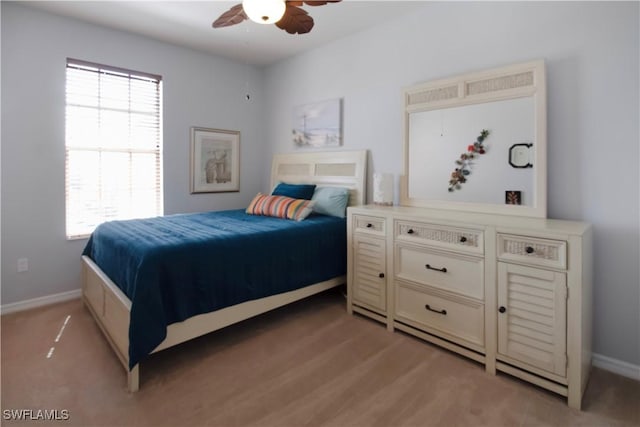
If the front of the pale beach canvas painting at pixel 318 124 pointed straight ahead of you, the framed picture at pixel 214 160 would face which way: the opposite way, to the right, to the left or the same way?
to the left

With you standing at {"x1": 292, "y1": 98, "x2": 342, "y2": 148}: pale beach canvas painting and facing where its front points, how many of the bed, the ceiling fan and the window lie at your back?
0

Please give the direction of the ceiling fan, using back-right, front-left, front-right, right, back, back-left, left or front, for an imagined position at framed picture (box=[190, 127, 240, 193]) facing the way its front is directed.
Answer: front-right

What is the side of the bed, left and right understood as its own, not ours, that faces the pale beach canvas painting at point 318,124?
back

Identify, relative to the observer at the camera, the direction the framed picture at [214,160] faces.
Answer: facing the viewer and to the right of the viewer

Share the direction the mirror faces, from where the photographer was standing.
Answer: facing the viewer and to the left of the viewer

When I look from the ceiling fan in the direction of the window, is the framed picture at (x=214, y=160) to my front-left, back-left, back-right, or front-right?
front-right

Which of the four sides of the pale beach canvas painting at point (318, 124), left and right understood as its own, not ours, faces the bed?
front

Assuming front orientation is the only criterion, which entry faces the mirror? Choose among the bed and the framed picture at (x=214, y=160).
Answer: the framed picture

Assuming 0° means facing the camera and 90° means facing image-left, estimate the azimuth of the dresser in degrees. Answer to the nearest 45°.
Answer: approximately 45°

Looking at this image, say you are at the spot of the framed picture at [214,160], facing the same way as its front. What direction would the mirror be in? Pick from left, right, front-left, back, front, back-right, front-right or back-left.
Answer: front

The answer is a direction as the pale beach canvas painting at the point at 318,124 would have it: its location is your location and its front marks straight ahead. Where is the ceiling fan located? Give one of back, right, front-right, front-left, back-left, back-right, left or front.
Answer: front-left

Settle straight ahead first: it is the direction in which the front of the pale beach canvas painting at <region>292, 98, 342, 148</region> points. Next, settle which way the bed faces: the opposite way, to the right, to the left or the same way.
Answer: the same way

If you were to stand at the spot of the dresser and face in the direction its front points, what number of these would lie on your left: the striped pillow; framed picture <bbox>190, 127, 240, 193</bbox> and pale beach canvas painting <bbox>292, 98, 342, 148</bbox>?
0

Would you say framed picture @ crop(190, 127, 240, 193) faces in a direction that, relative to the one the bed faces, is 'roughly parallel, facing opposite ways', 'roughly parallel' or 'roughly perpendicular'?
roughly perpendicular
